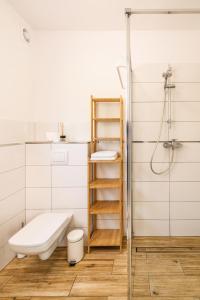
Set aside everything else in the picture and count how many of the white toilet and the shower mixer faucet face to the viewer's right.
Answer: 0

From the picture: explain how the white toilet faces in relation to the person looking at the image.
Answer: facing the viewer and to the left of the viewer

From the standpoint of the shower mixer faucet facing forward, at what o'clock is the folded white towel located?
The folded white towel is roughly at 2 o'clock from the shower mixer faucet.

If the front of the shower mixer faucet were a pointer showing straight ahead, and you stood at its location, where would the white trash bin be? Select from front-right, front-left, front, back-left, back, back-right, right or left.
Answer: front-right

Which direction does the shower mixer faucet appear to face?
toward the camera

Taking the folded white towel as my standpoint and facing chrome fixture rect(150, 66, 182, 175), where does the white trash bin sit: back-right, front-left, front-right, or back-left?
back-right
